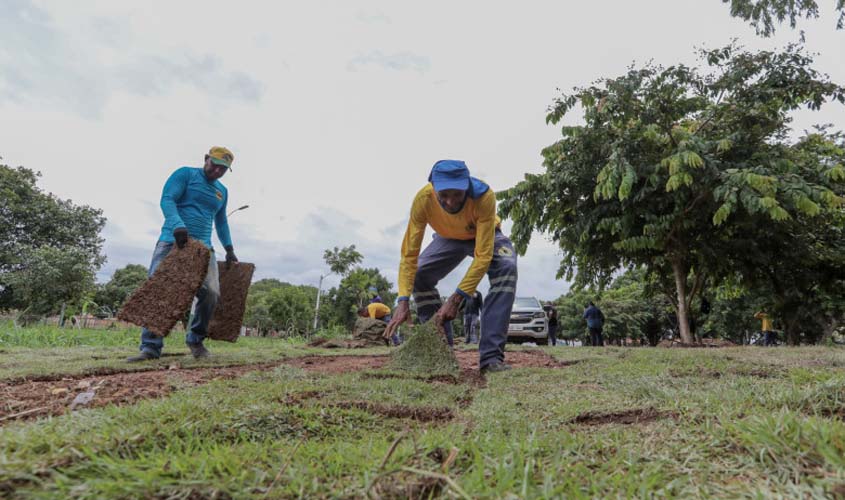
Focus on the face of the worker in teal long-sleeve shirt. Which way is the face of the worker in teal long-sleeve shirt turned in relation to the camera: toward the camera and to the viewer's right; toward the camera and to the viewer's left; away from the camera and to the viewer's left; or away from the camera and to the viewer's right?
toward the camera and to the viewer's right

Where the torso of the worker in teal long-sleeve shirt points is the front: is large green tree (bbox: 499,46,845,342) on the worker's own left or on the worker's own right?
on the worker's own left

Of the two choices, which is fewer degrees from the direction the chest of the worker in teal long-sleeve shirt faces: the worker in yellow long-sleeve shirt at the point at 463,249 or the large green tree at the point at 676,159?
the worker in yellow long-sleeve shirt

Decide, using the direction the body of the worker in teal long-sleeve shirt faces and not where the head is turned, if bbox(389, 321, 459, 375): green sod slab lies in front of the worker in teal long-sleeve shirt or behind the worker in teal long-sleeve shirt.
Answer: in front

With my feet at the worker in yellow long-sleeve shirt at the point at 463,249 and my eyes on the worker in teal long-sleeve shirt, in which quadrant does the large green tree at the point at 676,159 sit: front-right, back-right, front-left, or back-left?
back-right

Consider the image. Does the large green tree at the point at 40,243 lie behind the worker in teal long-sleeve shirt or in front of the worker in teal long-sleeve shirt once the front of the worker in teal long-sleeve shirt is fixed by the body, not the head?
behind

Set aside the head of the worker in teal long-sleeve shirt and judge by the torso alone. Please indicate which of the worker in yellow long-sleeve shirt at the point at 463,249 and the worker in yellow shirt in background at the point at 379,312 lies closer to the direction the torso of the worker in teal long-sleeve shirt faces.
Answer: the worker in yellow long-sleeve shirt

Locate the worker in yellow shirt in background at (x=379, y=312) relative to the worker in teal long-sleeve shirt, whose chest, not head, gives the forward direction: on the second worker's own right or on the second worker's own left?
on the second worker's own left

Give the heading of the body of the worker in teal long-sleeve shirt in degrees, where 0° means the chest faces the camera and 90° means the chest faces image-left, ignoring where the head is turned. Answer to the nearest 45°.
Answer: approximately 315°
